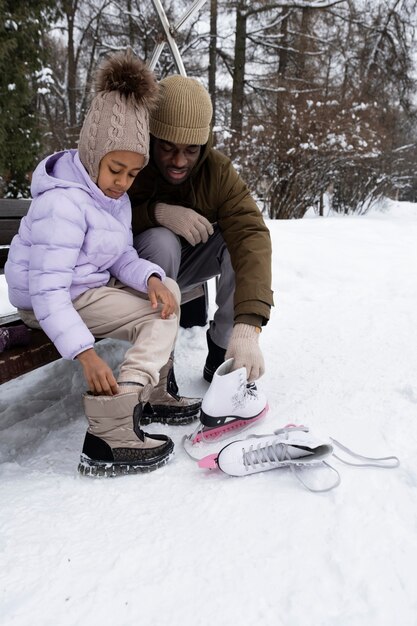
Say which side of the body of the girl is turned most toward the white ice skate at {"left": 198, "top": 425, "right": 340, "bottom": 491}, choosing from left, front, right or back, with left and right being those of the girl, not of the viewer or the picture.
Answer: front

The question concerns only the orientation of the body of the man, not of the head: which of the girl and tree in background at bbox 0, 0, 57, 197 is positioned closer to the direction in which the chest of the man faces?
the girl

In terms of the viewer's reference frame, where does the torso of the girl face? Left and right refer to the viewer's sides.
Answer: facing the viewer and to the right of the viewer

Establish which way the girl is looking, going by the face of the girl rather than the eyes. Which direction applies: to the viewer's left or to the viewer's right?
to the viewer's right

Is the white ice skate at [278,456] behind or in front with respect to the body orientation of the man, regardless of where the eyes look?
in front

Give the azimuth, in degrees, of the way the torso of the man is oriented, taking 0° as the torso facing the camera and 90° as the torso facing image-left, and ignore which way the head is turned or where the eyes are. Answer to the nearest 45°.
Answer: approximately 0°

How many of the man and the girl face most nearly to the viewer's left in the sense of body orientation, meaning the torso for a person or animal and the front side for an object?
0

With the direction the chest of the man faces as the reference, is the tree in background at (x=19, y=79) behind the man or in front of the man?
behind

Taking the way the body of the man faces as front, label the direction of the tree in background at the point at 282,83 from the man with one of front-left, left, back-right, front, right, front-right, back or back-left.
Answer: back

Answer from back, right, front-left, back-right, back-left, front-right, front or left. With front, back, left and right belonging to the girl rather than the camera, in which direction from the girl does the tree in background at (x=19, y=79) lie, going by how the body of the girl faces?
back-left
